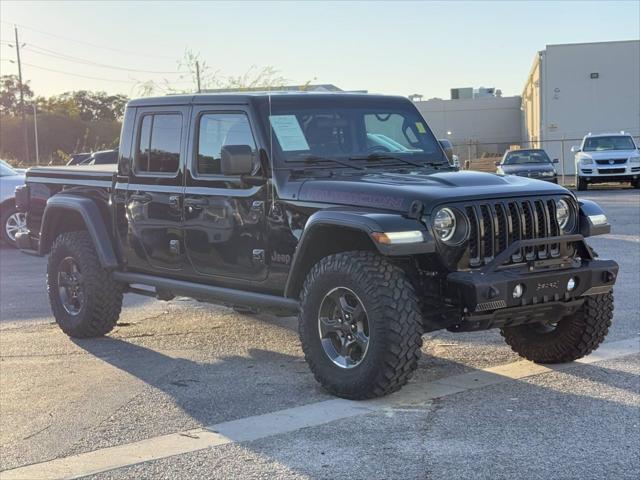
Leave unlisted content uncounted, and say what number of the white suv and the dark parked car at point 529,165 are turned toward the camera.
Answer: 2

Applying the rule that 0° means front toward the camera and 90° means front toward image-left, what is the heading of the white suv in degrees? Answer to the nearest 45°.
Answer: approximately 0°

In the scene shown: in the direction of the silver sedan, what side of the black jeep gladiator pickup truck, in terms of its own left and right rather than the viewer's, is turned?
back

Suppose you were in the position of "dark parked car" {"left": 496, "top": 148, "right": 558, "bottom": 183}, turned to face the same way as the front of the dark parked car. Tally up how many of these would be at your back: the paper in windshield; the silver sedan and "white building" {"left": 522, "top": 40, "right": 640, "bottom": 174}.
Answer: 1

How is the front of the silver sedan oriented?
to the viewer's right

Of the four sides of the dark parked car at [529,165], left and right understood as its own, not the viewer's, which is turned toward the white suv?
left

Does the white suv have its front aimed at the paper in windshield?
yes

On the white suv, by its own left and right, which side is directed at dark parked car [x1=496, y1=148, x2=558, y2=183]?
right
